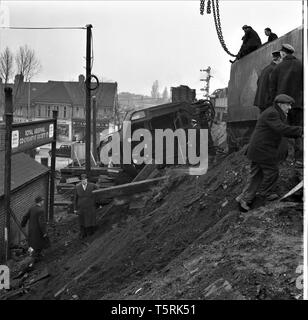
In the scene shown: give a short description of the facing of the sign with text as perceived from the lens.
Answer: facing the viewer and to the right of the viewer

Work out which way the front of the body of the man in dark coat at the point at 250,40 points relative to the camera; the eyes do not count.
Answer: to the viewer's left

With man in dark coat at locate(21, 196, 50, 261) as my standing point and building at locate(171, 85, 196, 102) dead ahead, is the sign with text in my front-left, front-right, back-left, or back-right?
front-left

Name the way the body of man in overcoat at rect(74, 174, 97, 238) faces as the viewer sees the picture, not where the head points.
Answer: toward the camera

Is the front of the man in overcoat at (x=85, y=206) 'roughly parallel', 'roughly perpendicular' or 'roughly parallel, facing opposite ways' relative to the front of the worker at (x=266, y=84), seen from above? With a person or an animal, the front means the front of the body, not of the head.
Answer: roughly perpendicular

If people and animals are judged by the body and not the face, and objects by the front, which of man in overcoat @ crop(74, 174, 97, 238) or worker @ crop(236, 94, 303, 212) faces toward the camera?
the man in overcoat
